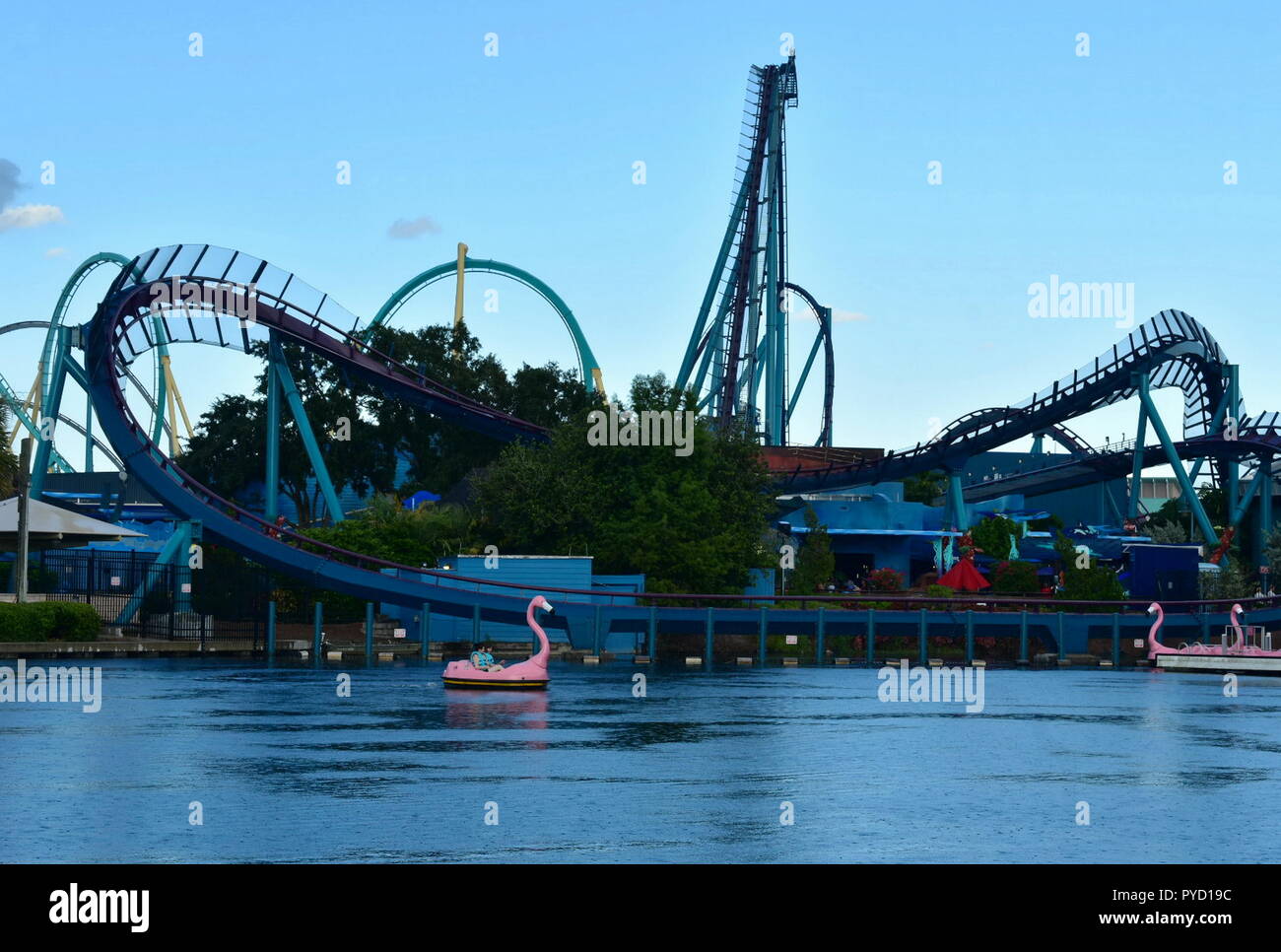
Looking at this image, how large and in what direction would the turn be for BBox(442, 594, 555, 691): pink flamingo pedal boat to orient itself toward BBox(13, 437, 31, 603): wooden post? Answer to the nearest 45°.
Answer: approximately 180°

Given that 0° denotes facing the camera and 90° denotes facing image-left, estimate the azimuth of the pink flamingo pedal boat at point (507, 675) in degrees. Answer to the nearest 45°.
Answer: approximately 270°

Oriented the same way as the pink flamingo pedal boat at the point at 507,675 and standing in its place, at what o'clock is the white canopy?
The white canopy is roughly at 7 o'clock from the pink flamingo pedal boat.

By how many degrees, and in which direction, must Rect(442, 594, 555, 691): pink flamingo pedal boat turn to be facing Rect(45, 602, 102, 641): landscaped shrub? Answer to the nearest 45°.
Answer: approximately 180°

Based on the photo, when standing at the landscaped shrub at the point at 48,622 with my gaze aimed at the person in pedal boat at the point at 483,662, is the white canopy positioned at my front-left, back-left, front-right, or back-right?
back-left

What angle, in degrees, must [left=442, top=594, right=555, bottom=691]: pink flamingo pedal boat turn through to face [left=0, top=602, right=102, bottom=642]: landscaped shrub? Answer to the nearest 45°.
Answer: approximately 180°
